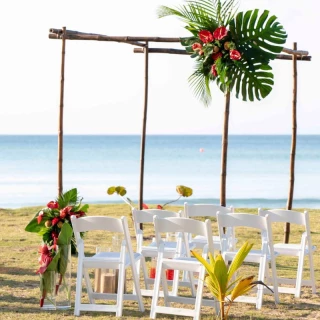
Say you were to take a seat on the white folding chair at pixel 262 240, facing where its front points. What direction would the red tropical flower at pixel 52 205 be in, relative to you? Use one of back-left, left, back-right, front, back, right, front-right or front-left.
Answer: back-left

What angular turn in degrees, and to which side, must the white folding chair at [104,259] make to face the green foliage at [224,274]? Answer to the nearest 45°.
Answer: approximately 90° to its right

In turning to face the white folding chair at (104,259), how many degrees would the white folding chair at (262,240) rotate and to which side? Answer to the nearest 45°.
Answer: approximately 135° to its left

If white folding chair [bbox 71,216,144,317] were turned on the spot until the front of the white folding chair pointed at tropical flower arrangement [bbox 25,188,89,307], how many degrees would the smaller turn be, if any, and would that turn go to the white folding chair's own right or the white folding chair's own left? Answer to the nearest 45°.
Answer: approximately 90° to the white folding chair's own left

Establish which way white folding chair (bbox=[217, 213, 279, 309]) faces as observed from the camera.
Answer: facing away from the viewer and to the right of the viewer

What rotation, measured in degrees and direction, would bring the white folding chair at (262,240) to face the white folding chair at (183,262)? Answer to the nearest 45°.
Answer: approximately 180°

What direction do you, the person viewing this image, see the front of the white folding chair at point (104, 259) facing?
facing away from the viewer and to the right of the viewer

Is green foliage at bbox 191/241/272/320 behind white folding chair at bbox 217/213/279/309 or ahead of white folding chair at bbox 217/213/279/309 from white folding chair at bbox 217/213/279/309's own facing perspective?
behind

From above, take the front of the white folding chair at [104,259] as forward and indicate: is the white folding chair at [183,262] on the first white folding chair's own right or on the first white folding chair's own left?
on the first white folding chair's own right

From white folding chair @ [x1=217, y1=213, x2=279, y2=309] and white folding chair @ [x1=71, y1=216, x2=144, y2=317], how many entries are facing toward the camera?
0
